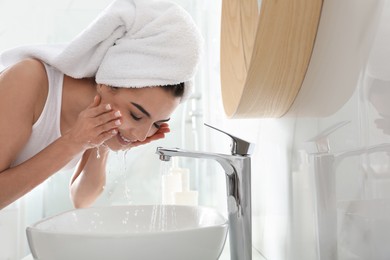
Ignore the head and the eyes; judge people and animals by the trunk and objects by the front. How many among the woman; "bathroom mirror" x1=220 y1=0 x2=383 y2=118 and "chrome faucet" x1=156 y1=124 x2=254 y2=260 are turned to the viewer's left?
2

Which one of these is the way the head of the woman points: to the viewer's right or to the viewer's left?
to the viewer's right

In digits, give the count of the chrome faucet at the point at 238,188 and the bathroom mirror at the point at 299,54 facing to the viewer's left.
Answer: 2

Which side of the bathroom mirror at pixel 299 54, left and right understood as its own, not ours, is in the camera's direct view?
left

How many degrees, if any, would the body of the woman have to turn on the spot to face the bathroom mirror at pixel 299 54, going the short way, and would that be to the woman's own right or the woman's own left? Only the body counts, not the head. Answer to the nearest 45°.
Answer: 0° — they already face it

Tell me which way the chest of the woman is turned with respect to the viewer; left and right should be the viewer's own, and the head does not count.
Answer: facing the viewer and to the right of the viewer

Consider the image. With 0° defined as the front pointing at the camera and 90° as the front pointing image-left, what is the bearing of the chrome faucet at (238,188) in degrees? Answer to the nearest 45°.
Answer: approximately 90°
